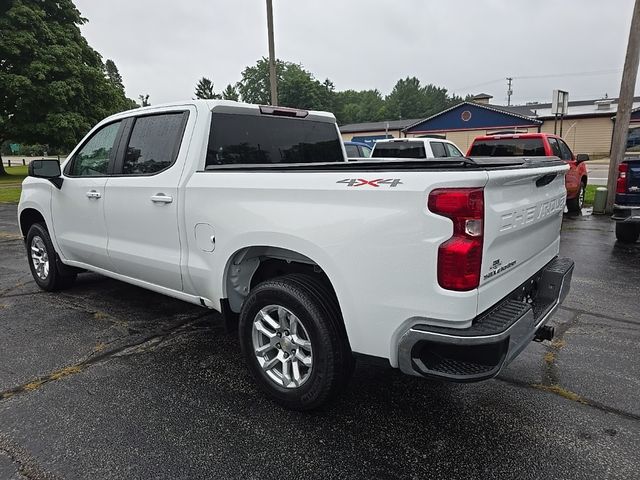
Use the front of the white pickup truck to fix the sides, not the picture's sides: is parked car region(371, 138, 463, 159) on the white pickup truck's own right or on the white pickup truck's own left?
on the white pickup truck's own right

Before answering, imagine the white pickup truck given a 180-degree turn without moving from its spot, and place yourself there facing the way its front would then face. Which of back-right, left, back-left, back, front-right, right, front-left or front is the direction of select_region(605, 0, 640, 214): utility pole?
left

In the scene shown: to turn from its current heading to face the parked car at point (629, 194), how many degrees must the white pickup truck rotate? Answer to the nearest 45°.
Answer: approximately 90° to its right

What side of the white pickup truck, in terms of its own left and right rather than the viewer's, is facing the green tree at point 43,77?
front

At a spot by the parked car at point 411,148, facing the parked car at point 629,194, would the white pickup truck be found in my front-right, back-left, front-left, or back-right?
front-right

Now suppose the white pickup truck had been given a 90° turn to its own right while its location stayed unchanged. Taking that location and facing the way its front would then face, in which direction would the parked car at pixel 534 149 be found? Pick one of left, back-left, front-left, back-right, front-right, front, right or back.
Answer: front

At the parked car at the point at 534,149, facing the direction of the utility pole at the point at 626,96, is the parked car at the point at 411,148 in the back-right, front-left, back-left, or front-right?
back-left

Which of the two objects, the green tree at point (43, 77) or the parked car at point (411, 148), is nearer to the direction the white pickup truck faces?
the green tree

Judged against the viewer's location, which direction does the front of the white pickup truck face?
facing away from the viewer and to the left of the viewer

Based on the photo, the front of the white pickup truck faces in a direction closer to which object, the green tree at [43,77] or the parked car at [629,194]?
the green tree

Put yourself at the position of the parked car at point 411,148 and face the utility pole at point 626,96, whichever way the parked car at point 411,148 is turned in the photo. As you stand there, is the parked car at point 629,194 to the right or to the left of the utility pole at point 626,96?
right
